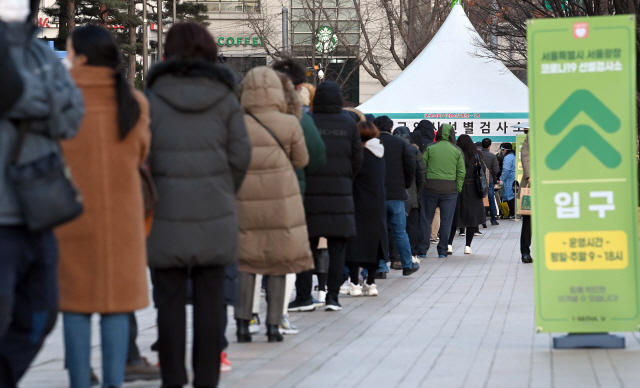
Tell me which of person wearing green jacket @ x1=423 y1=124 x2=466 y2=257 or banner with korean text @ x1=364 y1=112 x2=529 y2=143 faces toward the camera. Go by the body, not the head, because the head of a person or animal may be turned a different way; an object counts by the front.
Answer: the banner with korean text

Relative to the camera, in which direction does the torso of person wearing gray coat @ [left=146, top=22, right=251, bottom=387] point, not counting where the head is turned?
away from the camera

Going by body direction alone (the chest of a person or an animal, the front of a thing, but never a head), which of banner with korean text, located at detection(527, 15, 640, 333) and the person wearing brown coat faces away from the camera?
the person wearing brown coat

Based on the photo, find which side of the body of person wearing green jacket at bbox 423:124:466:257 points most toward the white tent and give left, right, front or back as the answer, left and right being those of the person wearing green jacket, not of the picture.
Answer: front

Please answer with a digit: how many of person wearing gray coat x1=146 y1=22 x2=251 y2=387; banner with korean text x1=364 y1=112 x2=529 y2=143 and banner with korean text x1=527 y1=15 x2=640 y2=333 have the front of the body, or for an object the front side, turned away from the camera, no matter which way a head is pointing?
1

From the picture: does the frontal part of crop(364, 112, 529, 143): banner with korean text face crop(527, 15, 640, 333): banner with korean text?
yes

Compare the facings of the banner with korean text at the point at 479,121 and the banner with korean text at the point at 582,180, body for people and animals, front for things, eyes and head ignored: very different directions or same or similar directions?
same or similar directions

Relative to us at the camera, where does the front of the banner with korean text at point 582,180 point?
facing the viewer

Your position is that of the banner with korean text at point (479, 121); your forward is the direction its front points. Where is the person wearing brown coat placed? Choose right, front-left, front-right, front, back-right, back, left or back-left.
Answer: front

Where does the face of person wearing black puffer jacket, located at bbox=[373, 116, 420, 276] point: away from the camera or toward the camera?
away from the camera

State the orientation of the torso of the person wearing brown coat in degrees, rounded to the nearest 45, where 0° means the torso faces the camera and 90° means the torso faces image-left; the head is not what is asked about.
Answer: approximately 180°

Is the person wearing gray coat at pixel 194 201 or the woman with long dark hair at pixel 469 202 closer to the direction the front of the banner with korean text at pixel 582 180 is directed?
the person wearing gray coat

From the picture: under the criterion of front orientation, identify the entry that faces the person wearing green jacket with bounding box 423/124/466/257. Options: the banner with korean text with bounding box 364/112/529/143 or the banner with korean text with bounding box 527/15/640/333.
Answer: the banner with korean text with bounding box 364/112/529/143

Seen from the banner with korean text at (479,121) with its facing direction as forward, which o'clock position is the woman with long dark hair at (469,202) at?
The woman with long dark hair is roughly at 12 o'clock from the banner with korean text.

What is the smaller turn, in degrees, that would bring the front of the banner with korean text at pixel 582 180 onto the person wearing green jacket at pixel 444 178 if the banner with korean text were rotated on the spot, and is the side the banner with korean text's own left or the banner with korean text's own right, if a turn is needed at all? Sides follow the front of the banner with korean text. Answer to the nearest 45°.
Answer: approximately 180°

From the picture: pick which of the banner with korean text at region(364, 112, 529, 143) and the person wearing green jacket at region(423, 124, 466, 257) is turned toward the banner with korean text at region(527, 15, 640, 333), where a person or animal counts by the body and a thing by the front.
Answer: the banner with korean text at region(364, 112, 529, 143)

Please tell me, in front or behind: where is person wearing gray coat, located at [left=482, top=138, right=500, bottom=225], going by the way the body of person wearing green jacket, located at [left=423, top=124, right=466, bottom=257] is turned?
in front

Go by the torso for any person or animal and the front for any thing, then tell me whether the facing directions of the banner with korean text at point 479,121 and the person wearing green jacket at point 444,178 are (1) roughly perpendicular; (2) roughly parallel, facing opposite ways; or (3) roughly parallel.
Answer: roughly parallel, facing opposite ways
